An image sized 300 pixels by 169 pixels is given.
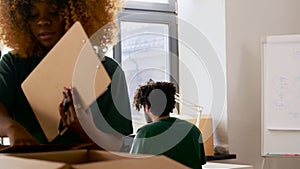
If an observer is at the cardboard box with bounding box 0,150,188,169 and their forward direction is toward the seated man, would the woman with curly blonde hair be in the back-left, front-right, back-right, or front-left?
front-left

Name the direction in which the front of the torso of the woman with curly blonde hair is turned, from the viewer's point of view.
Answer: toward the camera

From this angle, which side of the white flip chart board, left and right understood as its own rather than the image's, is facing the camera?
front

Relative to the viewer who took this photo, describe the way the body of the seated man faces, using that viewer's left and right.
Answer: facing away from the viewer and to the left of the viewer

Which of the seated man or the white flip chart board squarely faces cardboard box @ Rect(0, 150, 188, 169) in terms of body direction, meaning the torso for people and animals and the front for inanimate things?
the white flip chart board

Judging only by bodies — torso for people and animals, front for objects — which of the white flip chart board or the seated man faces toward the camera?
the white flip chart board

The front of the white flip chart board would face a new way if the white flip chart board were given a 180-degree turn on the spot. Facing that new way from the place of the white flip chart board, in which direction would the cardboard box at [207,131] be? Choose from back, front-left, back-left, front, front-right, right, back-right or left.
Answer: left

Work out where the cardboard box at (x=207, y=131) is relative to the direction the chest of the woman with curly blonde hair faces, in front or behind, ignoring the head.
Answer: behind

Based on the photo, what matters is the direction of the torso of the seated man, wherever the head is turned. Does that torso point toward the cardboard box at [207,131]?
no

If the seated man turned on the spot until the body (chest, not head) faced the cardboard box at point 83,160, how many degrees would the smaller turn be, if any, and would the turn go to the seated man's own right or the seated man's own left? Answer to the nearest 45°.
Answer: approximately 135° to the seated man's own left

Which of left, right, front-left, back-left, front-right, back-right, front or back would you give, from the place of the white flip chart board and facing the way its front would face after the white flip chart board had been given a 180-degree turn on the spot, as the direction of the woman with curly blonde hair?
back

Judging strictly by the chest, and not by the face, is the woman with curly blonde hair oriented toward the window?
no

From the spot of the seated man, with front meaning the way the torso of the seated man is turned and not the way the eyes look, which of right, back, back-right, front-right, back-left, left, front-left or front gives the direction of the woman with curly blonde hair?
back-left

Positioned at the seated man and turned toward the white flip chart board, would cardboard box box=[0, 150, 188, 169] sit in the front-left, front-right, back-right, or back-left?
back-right

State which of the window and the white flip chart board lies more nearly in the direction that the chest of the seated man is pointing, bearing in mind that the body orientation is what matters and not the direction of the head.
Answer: the window

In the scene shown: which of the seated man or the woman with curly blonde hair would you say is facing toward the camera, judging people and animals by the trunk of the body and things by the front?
the woman with curly blonde hair
